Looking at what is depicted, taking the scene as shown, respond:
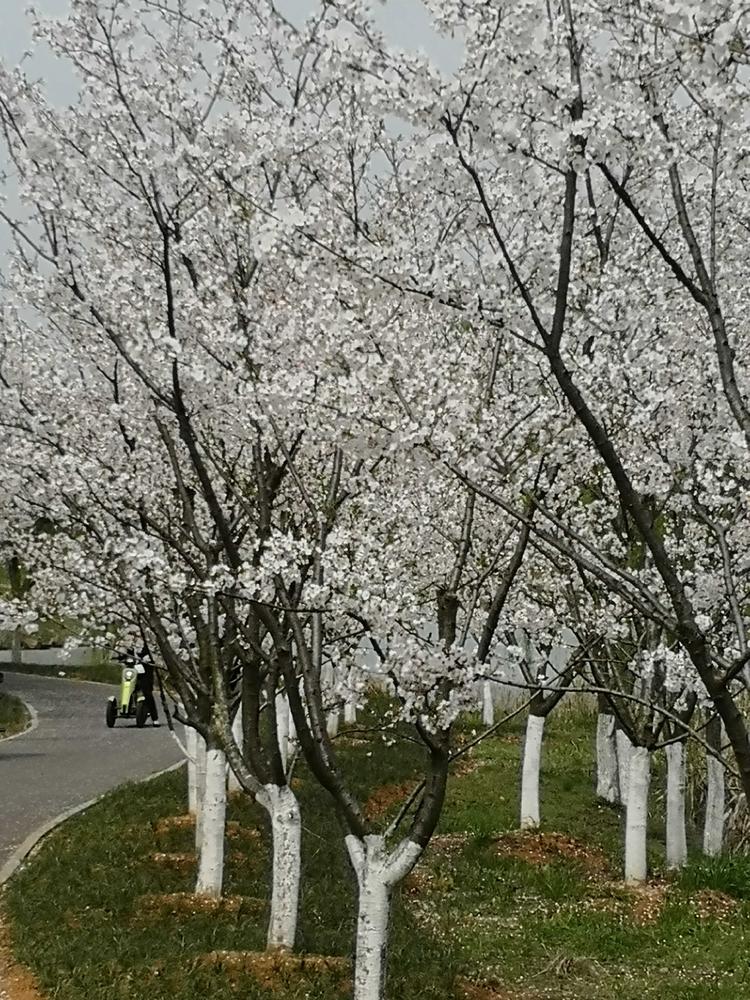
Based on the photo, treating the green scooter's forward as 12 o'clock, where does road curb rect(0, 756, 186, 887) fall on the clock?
The road curb is roughly at 12 o'clock from the green scooter.

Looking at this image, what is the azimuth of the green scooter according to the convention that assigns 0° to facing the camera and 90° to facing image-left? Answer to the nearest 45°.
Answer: approximately 0°

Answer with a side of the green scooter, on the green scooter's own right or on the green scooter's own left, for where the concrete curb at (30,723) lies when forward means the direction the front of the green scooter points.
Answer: on the green scooter's own right

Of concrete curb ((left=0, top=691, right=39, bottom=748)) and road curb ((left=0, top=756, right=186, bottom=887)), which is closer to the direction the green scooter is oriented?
the road curb
